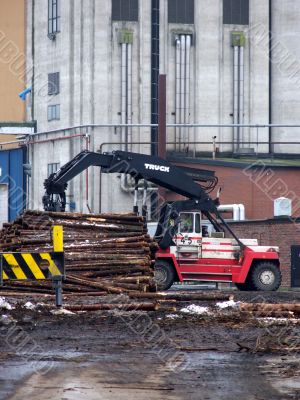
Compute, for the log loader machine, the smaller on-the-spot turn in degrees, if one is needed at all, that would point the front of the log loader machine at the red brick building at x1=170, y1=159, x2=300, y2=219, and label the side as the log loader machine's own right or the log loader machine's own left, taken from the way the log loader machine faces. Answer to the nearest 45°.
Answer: approximately 90° to the log loader machine's own right

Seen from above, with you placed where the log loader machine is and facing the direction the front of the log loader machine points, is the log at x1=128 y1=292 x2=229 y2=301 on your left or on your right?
on your left

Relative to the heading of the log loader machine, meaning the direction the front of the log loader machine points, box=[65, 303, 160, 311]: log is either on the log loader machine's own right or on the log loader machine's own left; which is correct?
on the log loader machine's own left

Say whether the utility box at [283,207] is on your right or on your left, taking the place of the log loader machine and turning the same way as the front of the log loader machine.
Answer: on your right

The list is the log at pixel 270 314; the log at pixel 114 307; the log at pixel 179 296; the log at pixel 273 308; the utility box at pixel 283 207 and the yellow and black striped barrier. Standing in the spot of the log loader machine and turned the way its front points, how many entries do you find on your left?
5

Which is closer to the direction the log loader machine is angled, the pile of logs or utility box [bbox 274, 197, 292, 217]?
the pile of logs

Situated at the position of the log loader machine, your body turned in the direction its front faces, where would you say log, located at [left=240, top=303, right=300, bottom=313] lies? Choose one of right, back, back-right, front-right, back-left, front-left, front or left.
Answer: left

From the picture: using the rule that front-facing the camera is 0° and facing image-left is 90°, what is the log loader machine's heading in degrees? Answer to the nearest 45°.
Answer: approximately 90°

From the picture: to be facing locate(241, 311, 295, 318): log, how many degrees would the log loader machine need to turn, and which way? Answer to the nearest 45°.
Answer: approximately 90° to its left
